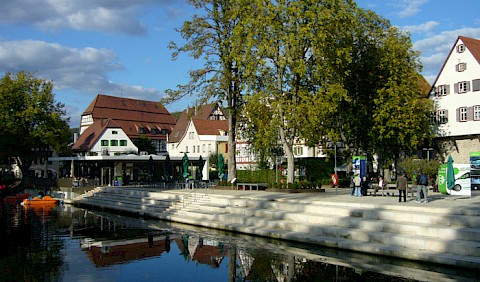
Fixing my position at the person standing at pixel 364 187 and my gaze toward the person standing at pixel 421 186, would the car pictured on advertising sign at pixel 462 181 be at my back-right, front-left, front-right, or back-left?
front-left

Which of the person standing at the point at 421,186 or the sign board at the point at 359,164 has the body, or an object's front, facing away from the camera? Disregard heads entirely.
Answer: the person standing

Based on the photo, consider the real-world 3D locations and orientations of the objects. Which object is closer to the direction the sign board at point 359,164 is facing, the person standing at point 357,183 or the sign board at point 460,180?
the person standing

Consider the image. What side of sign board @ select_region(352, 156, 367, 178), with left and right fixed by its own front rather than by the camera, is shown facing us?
front

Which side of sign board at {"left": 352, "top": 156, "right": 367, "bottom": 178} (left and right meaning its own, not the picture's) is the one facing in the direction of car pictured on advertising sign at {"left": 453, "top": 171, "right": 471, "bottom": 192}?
left

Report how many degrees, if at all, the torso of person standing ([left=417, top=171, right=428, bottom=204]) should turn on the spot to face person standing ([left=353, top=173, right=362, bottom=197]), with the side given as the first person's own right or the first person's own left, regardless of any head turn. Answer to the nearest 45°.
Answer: approximately 45° to the first person's own left

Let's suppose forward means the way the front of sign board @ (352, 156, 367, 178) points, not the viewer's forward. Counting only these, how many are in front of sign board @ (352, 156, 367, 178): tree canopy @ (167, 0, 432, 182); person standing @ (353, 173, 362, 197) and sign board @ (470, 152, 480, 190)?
1

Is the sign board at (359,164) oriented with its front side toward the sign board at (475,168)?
no

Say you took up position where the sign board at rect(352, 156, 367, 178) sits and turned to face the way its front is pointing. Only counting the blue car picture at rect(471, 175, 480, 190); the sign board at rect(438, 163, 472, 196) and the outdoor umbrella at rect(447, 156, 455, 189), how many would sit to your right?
0

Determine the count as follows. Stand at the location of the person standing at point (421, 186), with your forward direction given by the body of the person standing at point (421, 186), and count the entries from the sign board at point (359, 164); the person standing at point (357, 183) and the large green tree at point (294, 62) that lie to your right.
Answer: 0

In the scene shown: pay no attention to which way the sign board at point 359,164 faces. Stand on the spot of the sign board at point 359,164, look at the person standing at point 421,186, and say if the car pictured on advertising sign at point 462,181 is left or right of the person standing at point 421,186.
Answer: left
